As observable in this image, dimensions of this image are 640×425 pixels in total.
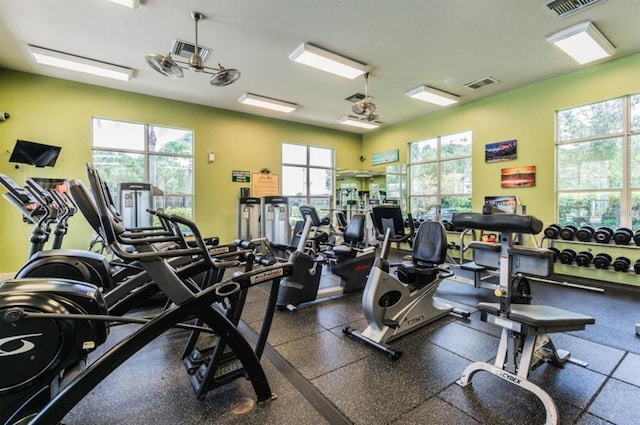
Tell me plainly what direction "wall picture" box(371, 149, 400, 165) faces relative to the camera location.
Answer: facing the viewer and to the left of the viewer

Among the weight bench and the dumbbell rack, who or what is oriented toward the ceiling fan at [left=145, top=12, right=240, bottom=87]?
the dumbbell rack

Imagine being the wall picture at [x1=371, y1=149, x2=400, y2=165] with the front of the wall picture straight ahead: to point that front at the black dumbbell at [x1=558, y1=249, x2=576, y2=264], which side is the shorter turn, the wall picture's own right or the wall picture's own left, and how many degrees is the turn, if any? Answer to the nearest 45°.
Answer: approximately 90° to the wall picture's own left

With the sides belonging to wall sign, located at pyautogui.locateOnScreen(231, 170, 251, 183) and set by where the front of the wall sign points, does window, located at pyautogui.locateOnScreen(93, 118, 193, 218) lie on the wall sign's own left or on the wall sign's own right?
on the wall sign's own right

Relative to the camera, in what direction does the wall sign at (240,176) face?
facing the viewer

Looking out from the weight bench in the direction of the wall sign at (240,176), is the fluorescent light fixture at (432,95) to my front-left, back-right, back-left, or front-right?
front-right

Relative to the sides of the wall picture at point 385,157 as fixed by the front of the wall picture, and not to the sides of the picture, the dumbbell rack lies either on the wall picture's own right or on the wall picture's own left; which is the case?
on the wall picture's own left

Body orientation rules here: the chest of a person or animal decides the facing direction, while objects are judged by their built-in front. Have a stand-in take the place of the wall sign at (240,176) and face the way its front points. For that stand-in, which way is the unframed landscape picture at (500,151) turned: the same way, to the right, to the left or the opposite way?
to the right

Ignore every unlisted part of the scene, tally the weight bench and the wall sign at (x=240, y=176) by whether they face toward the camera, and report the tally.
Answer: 1

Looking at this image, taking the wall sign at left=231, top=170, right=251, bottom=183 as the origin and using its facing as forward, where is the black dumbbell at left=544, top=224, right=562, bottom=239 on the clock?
The black dumbbell is roughly at 10 o'clock from the wall sign.
